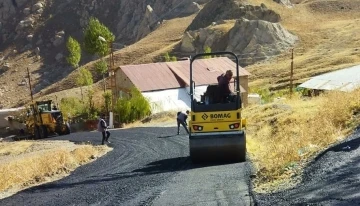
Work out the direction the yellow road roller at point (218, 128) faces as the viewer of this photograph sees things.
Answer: facing away from the viewer

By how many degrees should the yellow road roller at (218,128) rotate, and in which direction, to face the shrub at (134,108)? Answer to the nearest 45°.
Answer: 0° — it already faces it

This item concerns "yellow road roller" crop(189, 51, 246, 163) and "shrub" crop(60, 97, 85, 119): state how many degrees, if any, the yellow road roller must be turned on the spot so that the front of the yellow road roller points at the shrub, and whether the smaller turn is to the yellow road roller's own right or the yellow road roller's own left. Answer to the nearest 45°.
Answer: approximately 45° to the yellow road roller's own left
